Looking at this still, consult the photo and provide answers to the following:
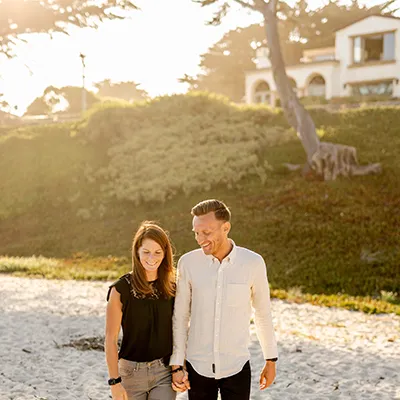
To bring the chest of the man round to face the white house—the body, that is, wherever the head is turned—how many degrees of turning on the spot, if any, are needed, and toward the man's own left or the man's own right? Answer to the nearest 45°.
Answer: approximately 180°

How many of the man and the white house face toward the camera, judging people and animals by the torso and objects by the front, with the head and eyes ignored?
2

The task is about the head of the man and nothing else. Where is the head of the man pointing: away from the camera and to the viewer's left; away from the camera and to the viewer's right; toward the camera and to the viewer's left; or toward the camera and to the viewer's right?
toward the camera and to the viewer's left

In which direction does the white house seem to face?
toward the camera

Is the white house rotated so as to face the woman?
yes

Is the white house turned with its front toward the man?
yes
